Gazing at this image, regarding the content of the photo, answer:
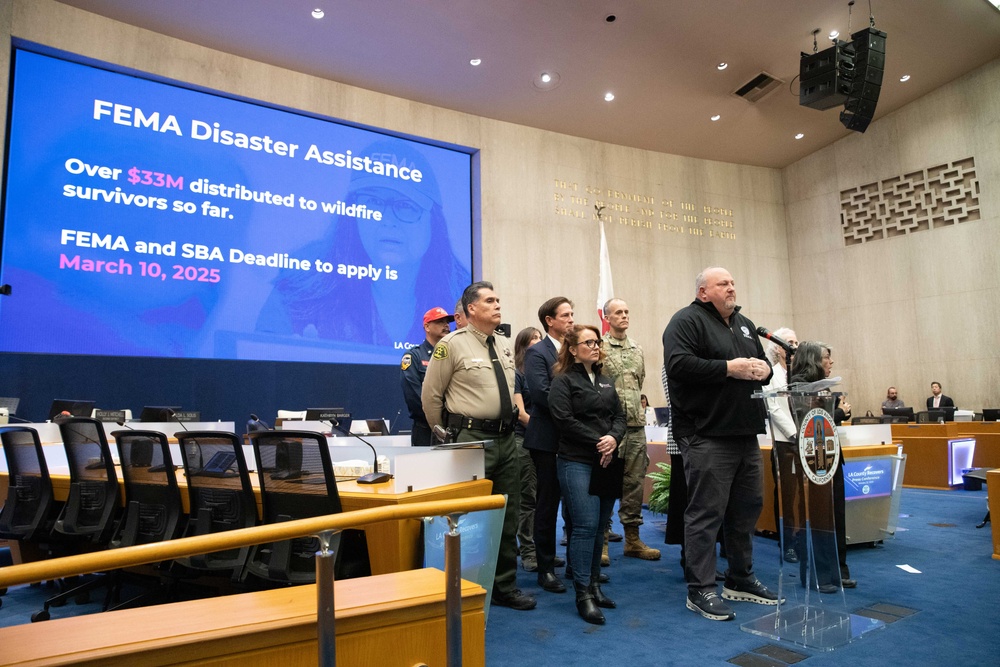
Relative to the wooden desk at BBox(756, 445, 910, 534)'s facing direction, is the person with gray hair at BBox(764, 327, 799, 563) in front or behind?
in front

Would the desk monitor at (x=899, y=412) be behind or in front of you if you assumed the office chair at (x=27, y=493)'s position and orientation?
in front

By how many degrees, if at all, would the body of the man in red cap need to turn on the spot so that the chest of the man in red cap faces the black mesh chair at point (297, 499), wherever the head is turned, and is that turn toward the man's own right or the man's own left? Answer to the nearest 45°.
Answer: approximately 45° to the man's own right

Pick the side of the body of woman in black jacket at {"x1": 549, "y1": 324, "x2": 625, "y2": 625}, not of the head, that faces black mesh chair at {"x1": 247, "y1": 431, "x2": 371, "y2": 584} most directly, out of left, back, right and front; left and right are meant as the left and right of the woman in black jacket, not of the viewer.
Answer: right

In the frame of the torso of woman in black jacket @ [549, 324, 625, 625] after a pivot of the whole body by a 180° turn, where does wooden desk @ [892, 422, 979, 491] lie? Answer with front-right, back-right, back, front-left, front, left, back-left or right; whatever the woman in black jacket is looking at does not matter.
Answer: right

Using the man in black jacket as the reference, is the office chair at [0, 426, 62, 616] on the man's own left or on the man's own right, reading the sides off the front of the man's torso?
on the man's own right

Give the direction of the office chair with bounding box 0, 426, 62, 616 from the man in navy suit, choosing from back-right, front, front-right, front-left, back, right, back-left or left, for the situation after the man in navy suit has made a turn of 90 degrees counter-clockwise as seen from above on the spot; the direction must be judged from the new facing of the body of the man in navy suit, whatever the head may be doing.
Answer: back-left

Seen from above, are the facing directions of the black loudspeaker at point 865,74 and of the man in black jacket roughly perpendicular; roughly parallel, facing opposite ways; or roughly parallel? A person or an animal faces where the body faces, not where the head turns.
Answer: roughly parallel

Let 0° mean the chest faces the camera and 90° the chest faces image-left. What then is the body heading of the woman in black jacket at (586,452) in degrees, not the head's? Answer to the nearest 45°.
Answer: approximately 315°

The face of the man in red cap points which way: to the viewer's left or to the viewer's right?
to the viewer's right

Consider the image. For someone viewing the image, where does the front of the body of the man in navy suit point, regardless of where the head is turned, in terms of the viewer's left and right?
facing the viewer and to the right of the viewer

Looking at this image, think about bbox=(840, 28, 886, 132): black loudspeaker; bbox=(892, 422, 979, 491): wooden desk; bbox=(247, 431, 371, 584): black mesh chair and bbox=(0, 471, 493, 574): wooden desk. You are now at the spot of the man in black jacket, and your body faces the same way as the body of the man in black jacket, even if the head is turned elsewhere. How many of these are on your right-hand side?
2

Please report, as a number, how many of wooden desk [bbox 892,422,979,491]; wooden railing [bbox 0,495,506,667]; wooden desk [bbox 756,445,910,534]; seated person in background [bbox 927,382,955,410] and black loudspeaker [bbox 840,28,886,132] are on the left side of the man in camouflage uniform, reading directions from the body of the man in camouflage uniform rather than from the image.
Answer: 4
